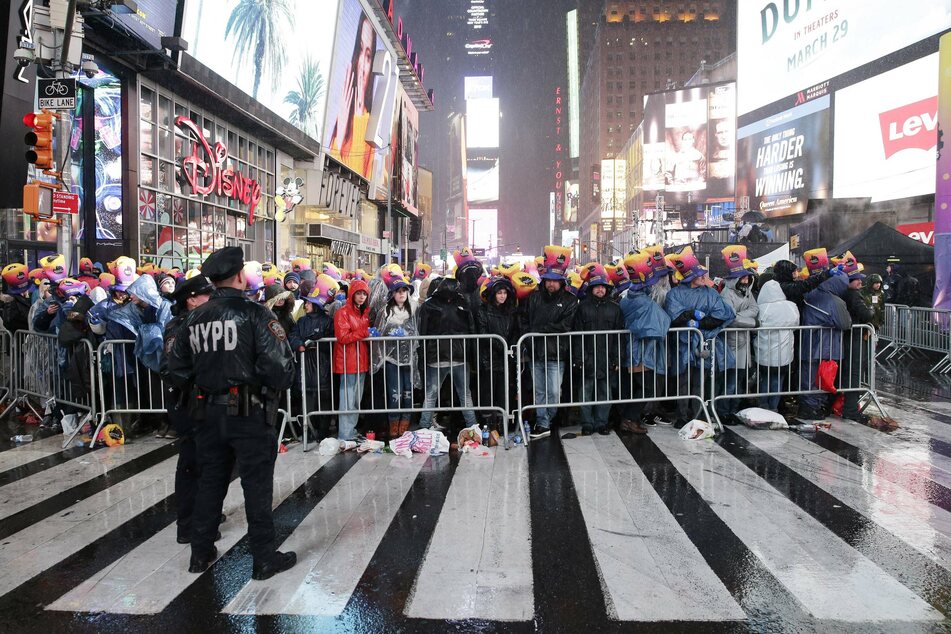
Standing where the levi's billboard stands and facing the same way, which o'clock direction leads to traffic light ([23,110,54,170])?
The traffic light is roughly at 11 o'clock from the levi's billboard.

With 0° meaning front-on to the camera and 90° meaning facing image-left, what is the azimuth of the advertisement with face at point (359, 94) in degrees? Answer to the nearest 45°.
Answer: approximately 315°

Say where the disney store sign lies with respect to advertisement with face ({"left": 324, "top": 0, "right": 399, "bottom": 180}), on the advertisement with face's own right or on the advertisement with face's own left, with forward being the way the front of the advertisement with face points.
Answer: on the advertisement with face's own right

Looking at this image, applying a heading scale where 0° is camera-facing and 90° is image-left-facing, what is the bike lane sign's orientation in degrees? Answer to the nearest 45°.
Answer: approximately 0°

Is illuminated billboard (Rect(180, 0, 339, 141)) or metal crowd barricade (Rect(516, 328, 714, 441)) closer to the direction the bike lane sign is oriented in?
the metal crowd barricade

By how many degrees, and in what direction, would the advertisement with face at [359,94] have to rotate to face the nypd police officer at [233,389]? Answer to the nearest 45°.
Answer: approximately 45° to its right
